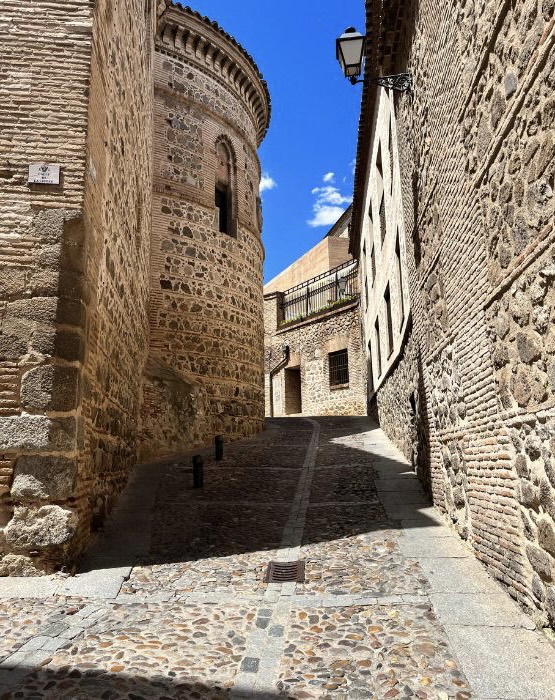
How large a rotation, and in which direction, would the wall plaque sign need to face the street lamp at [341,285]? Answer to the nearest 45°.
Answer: approximately 135° to its left

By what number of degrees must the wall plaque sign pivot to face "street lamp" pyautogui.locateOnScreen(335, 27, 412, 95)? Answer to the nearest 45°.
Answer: approximately 90° to its left

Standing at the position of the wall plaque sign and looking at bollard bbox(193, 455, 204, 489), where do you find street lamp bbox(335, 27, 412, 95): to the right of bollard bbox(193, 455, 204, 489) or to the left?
right

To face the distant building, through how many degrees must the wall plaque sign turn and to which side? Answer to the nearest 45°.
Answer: approximately 135° to its left

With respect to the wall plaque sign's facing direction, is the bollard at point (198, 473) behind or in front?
behind

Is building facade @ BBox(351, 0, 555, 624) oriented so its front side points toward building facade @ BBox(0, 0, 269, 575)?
yes

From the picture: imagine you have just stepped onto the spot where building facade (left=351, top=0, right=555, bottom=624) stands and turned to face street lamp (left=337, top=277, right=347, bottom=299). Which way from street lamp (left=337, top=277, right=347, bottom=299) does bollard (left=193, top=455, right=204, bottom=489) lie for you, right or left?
left

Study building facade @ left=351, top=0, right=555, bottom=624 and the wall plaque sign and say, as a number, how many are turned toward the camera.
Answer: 1

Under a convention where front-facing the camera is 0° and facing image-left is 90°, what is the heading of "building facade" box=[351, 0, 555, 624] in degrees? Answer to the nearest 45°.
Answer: approximately 90°
